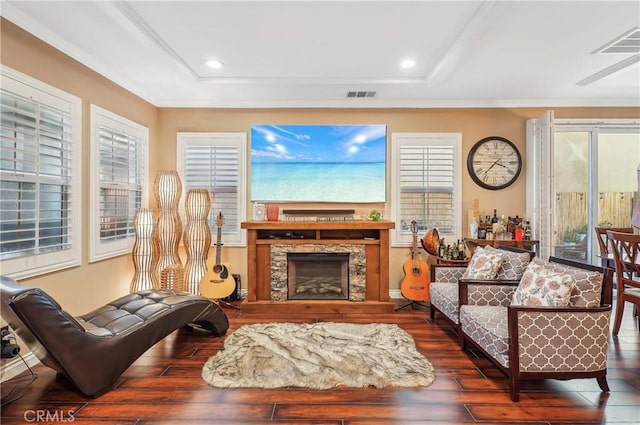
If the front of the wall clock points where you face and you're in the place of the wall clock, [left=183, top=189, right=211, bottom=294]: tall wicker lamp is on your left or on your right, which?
on your right

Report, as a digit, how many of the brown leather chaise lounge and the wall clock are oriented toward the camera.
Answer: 1

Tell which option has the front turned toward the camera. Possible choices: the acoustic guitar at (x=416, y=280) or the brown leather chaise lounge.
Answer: the acoustic guitar

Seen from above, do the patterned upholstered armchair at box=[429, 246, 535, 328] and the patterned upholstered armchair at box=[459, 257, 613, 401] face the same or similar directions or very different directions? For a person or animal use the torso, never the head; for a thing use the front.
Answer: same or similar directions

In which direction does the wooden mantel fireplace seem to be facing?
toward the camera

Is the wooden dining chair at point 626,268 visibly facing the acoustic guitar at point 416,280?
no

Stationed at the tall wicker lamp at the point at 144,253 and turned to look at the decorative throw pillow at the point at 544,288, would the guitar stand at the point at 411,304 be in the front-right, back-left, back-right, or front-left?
front-left

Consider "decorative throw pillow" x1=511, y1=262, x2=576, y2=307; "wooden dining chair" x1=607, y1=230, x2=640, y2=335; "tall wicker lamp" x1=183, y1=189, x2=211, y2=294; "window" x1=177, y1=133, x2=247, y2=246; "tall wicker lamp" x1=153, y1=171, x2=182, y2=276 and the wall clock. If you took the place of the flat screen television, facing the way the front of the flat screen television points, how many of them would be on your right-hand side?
3

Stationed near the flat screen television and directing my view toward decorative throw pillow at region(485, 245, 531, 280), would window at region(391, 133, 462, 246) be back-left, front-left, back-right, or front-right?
front-left

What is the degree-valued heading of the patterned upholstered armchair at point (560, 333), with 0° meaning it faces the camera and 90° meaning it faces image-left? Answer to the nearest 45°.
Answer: approximately 45°

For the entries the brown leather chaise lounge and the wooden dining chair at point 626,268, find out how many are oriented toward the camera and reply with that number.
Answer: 0

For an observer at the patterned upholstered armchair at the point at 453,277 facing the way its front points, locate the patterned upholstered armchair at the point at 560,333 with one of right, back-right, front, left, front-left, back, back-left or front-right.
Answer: left

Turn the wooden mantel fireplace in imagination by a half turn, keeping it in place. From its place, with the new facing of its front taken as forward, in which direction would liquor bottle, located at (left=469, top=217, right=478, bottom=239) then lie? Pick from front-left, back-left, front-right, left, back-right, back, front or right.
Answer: right

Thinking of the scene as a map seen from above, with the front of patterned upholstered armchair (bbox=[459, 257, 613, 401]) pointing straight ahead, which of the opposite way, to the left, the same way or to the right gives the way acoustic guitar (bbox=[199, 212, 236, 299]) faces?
to the left

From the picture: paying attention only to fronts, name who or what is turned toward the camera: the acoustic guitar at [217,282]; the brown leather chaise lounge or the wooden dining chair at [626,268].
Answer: the acoustic guitar

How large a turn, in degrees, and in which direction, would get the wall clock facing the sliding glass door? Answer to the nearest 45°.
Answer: approximately 135° to its left

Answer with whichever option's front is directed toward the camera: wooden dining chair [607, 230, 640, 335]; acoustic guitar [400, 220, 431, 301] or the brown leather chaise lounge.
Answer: the acoustic guitar

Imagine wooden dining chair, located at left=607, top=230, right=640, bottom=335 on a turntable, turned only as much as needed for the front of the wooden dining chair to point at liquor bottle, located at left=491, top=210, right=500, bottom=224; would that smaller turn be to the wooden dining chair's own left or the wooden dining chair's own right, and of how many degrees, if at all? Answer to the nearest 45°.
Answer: approximately 90° to the wooden dining chair's own left

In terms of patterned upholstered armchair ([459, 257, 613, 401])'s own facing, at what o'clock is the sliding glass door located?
The sliding glass door is roughly at 5 o'clock from the patterned upholstered armchair.

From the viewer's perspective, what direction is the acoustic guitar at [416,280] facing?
toward the camera

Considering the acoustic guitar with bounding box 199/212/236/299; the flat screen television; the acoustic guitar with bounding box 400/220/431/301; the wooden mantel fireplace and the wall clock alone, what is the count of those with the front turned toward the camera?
5
